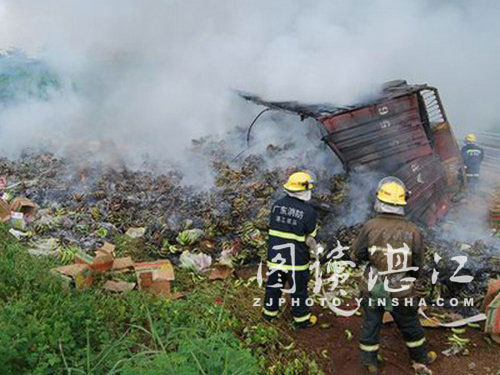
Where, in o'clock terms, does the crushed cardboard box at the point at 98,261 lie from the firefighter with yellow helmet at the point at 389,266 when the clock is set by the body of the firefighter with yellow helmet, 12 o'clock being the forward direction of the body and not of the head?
The crushed cardboard box is roughly at 9 o'clock from the firefighter with yellow helmet.

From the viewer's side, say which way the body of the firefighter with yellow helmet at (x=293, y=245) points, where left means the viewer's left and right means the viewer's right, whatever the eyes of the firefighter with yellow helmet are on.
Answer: facing away from the viewer and to the right of the viewer

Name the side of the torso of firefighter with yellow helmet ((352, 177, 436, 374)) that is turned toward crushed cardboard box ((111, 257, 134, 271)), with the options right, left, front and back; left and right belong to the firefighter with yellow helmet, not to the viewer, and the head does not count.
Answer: left

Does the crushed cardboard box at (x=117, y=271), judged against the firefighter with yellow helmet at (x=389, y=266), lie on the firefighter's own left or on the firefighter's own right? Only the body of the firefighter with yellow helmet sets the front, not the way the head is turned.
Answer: on the firefighter's own left

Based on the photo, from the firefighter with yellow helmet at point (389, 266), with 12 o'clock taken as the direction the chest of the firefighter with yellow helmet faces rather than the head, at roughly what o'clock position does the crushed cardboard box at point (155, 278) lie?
The crushed cardboard box is roughly at 9 o'clock from the firefighter with yellow helmet.

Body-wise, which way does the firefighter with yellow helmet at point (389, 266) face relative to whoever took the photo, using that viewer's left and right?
facing away from the viewer

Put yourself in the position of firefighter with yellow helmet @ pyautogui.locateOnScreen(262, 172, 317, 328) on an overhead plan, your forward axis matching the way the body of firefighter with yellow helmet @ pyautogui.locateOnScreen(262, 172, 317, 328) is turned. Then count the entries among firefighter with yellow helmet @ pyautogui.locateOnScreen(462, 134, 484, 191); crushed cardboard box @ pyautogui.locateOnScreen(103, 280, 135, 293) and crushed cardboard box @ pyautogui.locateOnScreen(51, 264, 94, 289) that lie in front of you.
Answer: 1

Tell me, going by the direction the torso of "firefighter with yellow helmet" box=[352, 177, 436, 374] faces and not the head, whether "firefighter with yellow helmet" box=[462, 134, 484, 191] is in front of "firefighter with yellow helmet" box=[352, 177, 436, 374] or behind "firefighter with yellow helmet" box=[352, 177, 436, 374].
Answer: in front

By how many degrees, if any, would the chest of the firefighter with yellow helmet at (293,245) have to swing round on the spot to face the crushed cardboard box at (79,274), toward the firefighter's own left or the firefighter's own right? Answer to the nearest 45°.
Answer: approximately 135° to the firefighter's own left

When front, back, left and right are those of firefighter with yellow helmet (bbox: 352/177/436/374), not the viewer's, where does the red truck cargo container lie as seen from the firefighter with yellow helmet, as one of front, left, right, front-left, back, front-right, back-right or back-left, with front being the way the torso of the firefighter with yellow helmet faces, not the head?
front

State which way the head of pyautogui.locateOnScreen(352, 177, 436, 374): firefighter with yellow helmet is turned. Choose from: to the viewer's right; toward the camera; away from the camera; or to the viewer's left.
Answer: away from the camera

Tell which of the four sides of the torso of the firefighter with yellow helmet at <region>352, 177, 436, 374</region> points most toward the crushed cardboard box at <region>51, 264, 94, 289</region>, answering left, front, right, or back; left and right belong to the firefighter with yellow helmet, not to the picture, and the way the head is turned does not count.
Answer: left

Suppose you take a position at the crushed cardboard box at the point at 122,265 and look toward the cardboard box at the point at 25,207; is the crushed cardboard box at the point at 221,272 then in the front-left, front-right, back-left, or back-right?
back-right

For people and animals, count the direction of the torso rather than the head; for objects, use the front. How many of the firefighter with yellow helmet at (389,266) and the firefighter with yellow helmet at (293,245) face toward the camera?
0

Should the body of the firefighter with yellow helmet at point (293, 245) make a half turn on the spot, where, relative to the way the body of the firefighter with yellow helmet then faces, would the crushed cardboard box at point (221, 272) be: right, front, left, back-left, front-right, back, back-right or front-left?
right
